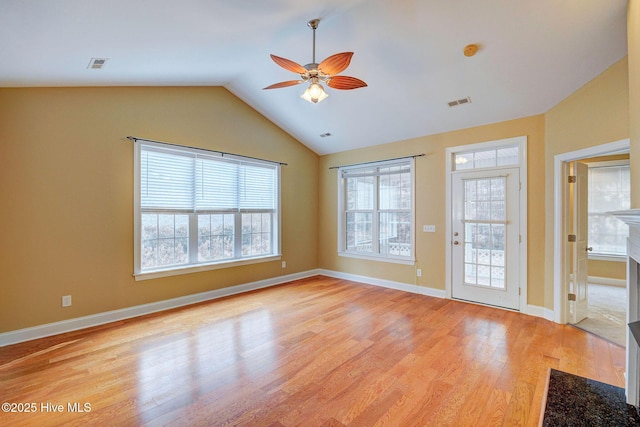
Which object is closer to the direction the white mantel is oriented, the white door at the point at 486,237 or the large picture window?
the large picture window

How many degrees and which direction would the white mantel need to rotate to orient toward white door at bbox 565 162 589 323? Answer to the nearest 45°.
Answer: approximately 90° to its right

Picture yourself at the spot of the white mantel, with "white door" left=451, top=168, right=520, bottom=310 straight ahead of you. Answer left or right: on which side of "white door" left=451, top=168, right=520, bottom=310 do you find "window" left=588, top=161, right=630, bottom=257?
right

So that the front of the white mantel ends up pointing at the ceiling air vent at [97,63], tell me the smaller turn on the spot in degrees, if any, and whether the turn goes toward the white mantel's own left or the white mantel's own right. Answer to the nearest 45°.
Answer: approximately 45° to the white mantel's own left

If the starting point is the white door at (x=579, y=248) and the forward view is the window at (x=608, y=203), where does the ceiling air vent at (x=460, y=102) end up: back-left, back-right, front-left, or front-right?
back-left

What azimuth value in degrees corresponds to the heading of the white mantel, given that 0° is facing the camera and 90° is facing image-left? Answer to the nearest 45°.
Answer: approximately 90°

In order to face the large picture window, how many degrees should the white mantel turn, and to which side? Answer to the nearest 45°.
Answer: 0° — it already faces it

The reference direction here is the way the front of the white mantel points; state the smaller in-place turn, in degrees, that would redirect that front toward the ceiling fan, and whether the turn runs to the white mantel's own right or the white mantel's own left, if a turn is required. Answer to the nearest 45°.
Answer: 0° — it already faces it

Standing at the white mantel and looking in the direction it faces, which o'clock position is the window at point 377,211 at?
The window is roughly at 1 o'clock from the white mantel.
